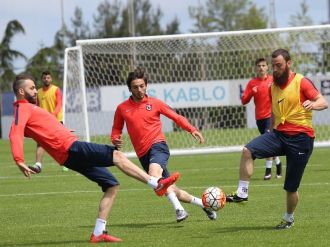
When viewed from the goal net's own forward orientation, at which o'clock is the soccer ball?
The soccer ball is roughly at 12 o'clock from the goal net.

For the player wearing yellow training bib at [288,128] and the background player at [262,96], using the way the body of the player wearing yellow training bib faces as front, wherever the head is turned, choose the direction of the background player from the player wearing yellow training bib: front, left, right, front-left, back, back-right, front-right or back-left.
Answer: back-right

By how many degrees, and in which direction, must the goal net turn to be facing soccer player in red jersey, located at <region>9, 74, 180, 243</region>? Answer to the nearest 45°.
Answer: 0° — it already faces them

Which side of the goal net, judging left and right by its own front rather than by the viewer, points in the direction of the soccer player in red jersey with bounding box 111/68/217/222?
front

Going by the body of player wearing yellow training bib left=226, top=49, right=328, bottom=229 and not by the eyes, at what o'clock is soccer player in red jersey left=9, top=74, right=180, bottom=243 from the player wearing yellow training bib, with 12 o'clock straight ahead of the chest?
The soccer player in red jersey is roughly at 1 o'clock from the player wearing yellow training bib.

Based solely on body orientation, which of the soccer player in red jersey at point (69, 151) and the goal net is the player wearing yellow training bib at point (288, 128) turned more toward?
the soccer player in red jersey

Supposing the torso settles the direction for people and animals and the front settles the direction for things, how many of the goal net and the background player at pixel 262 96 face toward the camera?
2

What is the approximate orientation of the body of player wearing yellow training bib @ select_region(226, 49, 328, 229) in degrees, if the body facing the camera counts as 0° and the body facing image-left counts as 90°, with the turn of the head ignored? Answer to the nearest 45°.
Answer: approximately 45°

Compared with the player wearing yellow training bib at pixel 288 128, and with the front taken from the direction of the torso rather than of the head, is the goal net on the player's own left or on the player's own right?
on the player's own right
